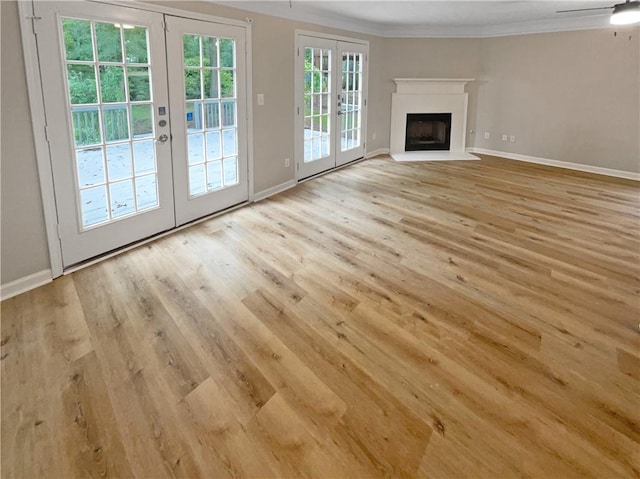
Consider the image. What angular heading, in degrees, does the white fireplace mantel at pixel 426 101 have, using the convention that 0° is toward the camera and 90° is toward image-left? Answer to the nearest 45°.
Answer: approximately 0°

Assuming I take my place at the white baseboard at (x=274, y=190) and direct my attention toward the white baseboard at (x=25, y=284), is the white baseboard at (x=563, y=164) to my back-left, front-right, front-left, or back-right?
back-left

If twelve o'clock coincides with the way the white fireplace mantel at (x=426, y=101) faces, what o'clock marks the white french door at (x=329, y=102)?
The white french door is roughly at 1 o'clock from the white fireplace mantel.
